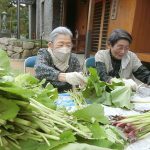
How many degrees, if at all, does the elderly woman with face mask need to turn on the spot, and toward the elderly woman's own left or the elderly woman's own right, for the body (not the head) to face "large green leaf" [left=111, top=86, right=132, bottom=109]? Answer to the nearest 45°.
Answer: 0° — they already face it

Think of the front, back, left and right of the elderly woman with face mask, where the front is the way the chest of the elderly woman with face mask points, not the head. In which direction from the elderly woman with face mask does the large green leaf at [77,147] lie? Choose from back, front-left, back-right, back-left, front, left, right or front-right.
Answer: front-right

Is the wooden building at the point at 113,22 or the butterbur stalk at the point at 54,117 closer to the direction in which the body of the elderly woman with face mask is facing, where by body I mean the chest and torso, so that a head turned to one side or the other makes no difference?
the butterbur stalk

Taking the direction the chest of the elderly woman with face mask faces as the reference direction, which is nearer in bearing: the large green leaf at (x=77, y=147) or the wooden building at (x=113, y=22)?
the large green leaf

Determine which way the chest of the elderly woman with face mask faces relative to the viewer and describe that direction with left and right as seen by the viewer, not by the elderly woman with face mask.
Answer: facing the viewer and to the right of the viewer

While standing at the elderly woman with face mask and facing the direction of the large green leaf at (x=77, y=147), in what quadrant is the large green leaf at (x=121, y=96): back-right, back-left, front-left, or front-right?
front-left

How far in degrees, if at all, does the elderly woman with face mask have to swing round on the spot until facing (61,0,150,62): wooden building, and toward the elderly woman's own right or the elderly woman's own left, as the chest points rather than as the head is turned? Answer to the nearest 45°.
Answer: approximately 135° to the elderly woman's own left

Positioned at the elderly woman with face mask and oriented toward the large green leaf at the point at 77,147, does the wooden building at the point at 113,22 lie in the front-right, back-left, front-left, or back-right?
back-left

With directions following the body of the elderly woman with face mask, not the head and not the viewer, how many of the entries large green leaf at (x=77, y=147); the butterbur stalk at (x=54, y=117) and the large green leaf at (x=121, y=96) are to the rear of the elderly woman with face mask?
0

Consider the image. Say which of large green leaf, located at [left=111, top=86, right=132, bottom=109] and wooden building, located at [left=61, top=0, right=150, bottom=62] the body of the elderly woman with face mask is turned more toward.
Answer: the large green leaf
